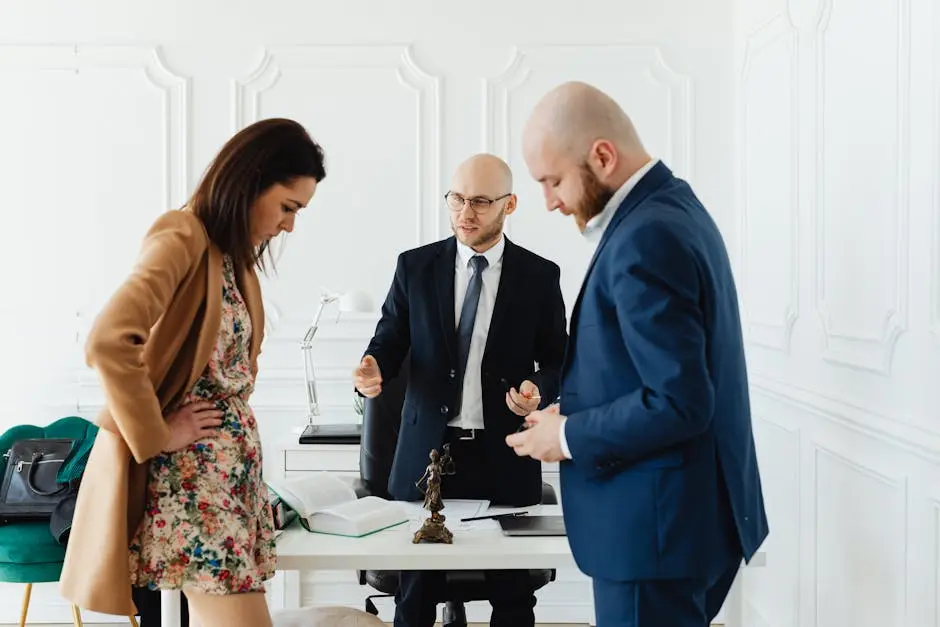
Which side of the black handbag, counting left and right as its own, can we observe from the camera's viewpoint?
front

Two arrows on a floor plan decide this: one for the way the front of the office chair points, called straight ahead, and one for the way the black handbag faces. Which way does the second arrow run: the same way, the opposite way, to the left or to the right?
the same way

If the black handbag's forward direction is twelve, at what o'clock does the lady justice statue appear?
The lady justice statue is roughly at 11 o'clock from the black handbag.

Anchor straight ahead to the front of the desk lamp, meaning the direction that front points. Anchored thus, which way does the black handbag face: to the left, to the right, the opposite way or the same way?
to the right

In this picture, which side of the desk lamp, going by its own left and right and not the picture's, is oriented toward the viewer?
right

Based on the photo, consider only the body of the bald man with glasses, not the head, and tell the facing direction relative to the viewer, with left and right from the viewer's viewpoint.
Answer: facing the viewer

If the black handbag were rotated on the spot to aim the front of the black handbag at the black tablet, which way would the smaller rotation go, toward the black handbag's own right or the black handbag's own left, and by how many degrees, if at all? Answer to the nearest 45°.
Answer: approximately 45° to the black handbag's own left

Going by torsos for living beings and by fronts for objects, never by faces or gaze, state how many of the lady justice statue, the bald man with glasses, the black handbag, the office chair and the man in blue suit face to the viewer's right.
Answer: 0

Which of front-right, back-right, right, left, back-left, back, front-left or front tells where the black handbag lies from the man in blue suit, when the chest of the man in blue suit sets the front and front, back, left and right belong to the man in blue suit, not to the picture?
front-right

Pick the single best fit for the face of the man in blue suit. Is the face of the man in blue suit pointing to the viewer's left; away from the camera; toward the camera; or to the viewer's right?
to the viewer's left

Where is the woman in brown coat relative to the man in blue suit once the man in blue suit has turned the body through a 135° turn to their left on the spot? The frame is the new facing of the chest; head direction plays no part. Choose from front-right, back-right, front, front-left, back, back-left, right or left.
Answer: back-right

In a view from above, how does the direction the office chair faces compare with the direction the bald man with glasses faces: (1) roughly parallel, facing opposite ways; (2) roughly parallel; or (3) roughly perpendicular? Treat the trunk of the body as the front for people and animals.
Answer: roughly parallel

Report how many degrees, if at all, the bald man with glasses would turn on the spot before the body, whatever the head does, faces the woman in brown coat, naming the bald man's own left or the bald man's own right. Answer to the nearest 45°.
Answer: approximately 45° to the bald man's own right

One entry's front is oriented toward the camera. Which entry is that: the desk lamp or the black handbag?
the black handbag

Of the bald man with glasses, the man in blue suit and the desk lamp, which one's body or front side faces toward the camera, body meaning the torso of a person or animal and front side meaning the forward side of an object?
the bald man with glasses

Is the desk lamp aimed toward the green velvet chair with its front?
no

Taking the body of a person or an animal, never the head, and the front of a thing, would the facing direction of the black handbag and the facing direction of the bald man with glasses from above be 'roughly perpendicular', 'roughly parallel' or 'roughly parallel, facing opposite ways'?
roughly parallel

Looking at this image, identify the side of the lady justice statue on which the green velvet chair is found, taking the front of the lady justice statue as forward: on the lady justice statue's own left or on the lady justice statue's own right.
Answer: on the lady justice statue's own right

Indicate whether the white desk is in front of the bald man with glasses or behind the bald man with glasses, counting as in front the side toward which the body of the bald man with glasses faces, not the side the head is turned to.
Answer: in front

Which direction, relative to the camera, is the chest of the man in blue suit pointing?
to the viewer's left

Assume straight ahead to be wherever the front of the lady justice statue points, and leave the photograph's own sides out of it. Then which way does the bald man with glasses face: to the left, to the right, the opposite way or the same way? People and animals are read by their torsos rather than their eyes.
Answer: the same way
